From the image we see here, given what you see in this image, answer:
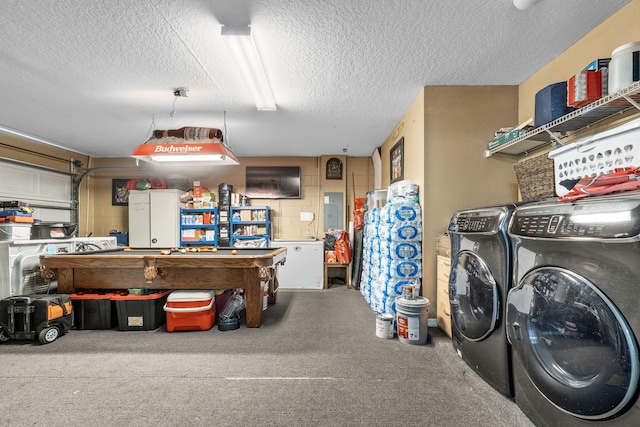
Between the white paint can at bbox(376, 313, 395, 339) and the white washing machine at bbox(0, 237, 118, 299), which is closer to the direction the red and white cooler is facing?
the white paint can

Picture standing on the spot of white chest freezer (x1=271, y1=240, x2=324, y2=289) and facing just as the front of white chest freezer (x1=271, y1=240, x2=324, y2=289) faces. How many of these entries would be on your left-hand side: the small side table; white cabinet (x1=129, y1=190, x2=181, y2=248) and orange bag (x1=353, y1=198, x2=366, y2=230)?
2

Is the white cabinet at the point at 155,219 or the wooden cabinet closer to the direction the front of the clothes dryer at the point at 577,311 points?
the white cabinet

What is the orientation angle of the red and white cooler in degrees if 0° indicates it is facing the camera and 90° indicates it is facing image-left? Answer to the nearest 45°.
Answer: approximately 0°

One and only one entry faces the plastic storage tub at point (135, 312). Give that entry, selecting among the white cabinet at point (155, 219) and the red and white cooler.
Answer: the white cabinet
